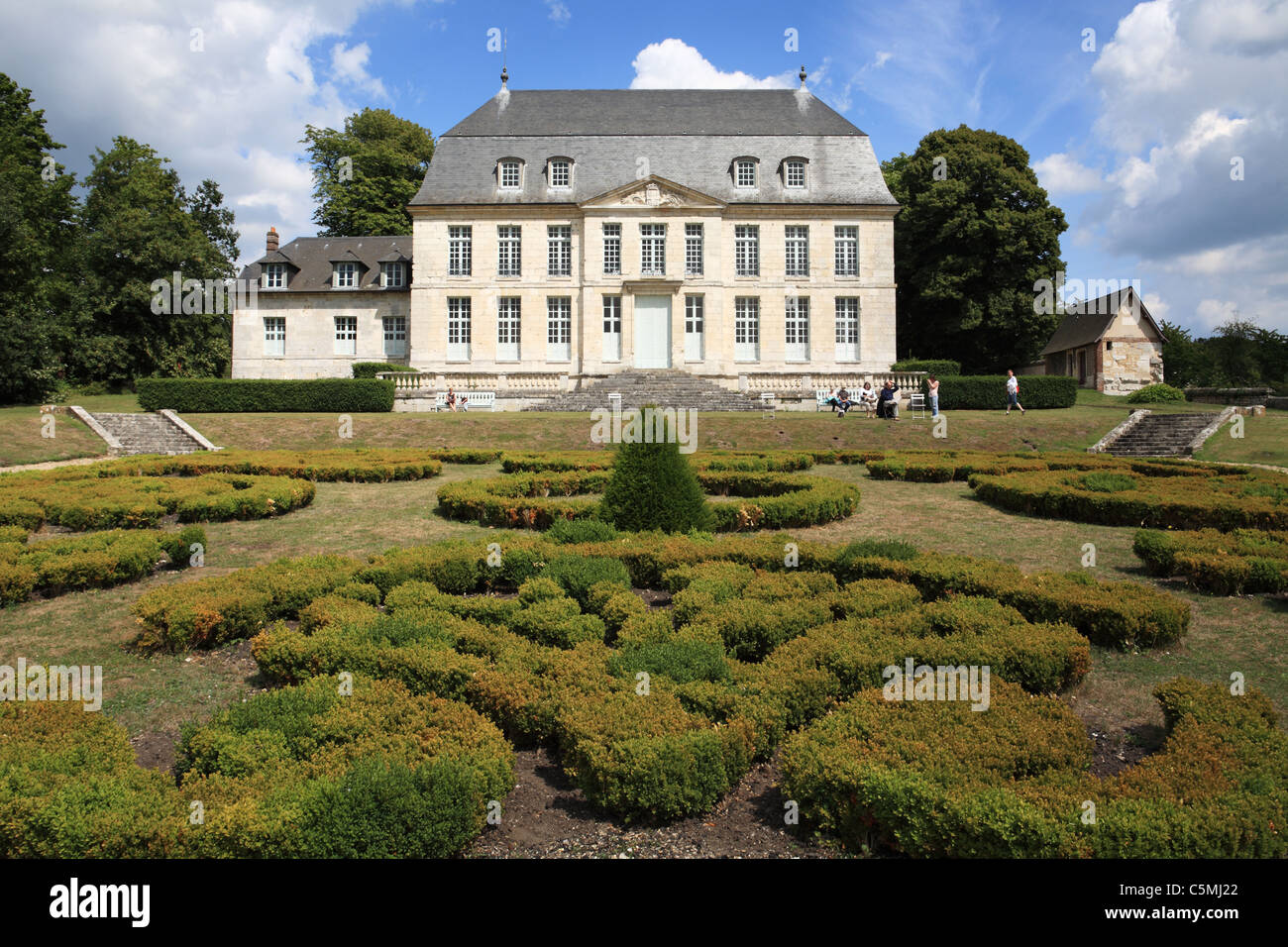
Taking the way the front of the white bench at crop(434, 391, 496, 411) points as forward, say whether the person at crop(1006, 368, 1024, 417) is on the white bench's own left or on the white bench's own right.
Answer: on the white bench's own left

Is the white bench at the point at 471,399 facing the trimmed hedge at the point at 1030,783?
yes

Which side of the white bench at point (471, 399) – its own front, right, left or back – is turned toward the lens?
front

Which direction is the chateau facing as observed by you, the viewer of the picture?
facing the viewer

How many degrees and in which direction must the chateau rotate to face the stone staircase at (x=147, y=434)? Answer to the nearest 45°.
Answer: approximately 45° to its right

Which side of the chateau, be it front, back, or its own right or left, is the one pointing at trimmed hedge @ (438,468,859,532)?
front

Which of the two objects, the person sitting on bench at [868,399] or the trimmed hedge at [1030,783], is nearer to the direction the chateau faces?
the trimmed hedge

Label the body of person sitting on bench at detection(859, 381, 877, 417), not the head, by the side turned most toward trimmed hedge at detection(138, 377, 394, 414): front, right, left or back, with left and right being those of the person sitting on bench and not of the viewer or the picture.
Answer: right

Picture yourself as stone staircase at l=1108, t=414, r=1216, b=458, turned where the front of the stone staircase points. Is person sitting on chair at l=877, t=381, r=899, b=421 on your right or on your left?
on your right

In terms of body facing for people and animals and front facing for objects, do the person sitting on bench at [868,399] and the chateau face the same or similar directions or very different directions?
same or similar directions

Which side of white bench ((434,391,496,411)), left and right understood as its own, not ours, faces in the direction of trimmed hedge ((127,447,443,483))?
front
